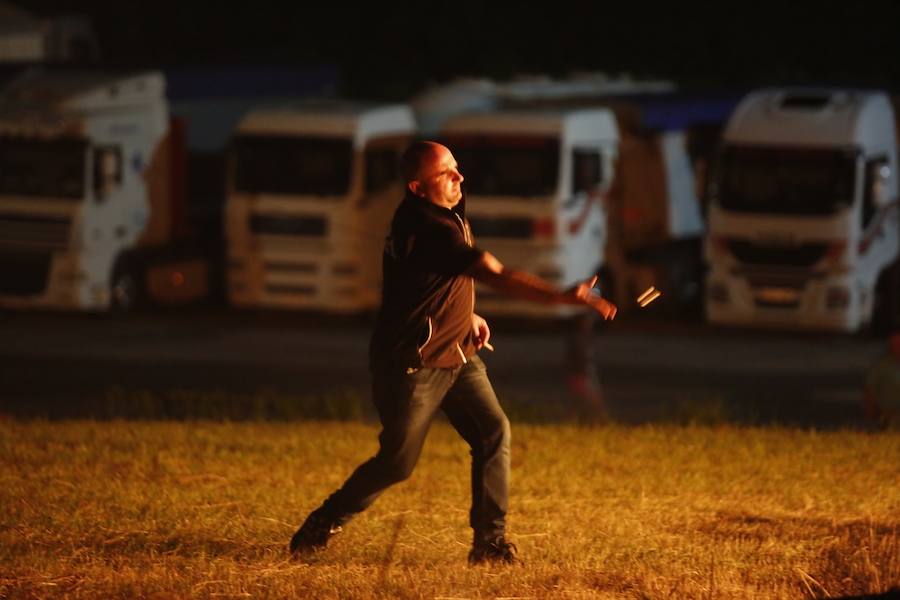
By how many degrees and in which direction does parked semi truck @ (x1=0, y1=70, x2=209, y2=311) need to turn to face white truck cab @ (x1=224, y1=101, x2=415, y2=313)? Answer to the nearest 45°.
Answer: approximately 135° to its left

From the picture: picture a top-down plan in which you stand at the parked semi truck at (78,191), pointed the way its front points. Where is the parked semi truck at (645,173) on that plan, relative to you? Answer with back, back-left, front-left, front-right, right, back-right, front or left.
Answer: back-left

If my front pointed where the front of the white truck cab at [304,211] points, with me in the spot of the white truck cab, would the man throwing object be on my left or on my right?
on my left

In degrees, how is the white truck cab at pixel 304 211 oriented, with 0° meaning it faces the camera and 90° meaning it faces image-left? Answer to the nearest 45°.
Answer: approximately 45°

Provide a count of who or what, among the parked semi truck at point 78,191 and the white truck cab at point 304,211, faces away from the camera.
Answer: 0

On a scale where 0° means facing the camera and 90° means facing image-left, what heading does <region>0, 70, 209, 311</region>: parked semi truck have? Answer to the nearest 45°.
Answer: approximately 45°
